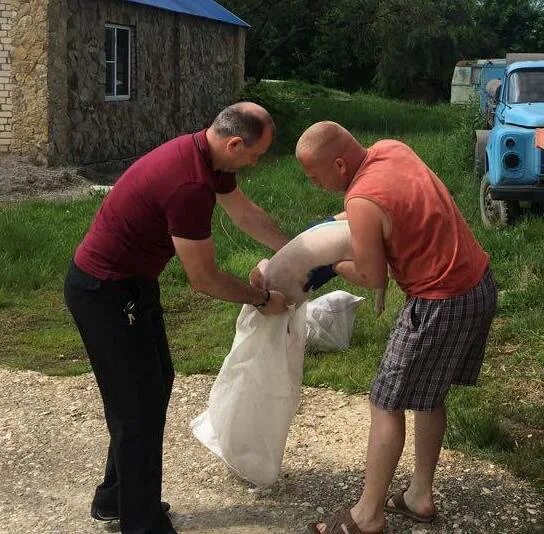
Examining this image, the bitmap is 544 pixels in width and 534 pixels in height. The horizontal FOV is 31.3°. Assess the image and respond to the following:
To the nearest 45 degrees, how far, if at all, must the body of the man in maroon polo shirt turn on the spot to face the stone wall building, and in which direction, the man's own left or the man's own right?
approximately 90° to the man's own left

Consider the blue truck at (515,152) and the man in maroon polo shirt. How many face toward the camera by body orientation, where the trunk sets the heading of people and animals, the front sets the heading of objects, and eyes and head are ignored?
1

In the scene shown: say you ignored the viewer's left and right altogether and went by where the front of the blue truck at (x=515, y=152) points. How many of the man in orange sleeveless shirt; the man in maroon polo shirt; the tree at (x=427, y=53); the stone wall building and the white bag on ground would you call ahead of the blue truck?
3

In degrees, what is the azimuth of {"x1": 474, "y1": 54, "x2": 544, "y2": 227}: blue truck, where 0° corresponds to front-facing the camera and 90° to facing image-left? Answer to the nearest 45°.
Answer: approximately 0°

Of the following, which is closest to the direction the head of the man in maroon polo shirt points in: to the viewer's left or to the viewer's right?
to the viewer's right

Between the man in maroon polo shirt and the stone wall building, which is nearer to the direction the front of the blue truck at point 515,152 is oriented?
the man in maroon polo shirt

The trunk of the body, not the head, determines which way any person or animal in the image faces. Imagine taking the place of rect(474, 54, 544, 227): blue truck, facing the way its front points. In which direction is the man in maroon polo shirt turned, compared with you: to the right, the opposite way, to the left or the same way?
to the left

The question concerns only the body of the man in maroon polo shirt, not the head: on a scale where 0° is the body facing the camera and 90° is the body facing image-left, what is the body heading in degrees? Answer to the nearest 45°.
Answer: approximately 270°

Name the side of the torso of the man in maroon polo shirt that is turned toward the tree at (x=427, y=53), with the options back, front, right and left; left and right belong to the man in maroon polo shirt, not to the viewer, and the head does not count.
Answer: left

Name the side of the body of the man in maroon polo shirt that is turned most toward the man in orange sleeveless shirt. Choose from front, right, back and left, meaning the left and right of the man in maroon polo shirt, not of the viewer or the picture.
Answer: front
